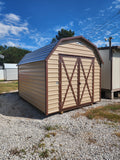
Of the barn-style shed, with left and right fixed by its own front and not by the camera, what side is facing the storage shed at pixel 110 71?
left

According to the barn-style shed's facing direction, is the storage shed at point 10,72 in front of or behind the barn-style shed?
behind
